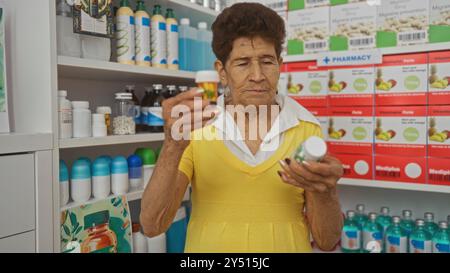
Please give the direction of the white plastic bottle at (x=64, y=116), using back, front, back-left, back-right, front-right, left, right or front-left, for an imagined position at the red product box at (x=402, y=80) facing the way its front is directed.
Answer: front-right

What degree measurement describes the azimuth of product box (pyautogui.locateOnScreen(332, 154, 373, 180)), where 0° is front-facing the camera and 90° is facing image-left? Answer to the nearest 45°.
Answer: approximately 0°

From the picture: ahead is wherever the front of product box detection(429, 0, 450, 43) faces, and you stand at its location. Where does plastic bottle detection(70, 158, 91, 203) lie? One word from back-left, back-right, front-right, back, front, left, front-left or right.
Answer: front-right
